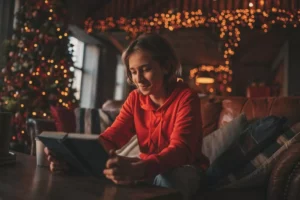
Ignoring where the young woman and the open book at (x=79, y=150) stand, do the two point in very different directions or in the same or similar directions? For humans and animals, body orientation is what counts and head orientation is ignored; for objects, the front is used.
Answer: very different directions

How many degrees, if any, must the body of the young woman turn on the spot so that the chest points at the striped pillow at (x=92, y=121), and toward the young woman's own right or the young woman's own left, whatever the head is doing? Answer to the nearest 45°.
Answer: approximately 135° to the young woman's own right

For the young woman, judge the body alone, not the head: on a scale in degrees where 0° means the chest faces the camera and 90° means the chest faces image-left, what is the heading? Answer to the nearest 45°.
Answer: approximately 45°

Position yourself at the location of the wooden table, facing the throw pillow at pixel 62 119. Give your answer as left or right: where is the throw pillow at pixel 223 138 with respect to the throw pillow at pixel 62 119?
right

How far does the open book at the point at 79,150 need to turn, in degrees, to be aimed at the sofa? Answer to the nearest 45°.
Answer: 0° — it already faces it

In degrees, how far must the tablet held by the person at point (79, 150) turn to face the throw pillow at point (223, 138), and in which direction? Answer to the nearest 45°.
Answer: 0° — it already faces it

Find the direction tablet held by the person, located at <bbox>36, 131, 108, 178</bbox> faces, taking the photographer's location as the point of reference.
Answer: facing away from the viewer and to the right of the viewer

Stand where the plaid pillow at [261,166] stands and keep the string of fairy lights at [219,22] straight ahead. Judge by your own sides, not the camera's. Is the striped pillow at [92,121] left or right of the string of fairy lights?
left

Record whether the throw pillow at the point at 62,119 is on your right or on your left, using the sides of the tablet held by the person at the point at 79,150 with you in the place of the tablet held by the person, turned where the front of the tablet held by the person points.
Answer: on your left
